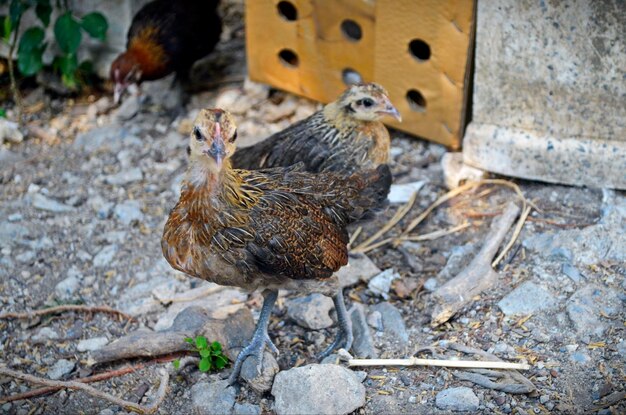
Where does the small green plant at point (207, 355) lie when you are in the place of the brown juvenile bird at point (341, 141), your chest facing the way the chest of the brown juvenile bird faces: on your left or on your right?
on your right

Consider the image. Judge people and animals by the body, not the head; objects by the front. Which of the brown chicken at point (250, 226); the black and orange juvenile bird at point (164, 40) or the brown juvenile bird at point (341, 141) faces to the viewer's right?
the brown juvenile bird at point (341, 141)

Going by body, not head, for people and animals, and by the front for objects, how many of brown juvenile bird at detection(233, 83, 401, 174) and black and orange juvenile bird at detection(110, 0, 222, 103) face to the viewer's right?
1

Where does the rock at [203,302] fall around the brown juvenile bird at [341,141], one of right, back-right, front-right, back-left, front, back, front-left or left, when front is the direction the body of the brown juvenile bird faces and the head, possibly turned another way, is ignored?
back-right

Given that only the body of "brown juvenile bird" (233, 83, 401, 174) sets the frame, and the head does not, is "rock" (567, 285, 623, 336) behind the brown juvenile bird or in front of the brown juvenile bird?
in front

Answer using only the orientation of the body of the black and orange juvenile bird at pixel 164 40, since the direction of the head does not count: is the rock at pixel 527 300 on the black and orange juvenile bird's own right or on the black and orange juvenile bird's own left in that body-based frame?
on the black and orange juvenile bird's own left

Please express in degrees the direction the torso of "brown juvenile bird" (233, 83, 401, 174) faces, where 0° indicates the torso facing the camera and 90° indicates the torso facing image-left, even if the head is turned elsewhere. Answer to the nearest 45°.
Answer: approximately 270°

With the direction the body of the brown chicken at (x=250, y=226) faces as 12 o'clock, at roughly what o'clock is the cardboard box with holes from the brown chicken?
The cardboard box with holes is roughly at 5 o'clock from the brown chicken.

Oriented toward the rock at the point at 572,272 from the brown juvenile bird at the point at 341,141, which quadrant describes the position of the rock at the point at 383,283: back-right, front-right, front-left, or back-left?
front-right

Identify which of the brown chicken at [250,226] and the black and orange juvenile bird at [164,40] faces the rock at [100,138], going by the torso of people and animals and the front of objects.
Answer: the black and orange juvenile bird

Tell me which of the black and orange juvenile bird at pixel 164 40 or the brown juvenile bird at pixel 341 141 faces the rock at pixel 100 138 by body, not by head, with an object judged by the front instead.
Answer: the black and orange juvenile bird at pixel 164 40

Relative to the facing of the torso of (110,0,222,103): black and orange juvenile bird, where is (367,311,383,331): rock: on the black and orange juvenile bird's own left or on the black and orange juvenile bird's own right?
on the black and orange juvenile bird's own left

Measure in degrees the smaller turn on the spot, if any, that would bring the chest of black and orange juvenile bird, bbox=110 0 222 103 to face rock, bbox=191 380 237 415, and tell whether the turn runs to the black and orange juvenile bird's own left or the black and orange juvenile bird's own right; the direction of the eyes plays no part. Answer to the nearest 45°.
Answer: approximately 45° to the black and orange juvenile bird's own left

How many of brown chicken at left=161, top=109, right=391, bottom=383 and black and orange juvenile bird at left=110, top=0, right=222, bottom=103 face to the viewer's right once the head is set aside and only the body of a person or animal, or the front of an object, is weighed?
0

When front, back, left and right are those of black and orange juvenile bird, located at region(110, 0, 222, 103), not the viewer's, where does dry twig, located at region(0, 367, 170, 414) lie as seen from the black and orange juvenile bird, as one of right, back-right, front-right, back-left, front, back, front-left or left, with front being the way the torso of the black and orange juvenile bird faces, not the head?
front-left

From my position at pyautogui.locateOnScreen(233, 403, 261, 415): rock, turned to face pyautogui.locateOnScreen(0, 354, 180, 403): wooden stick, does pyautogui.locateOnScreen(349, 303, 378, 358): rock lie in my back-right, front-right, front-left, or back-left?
back-right

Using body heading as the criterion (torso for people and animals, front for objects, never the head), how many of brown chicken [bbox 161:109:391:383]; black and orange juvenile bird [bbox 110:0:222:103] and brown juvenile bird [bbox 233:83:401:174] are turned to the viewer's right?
1
